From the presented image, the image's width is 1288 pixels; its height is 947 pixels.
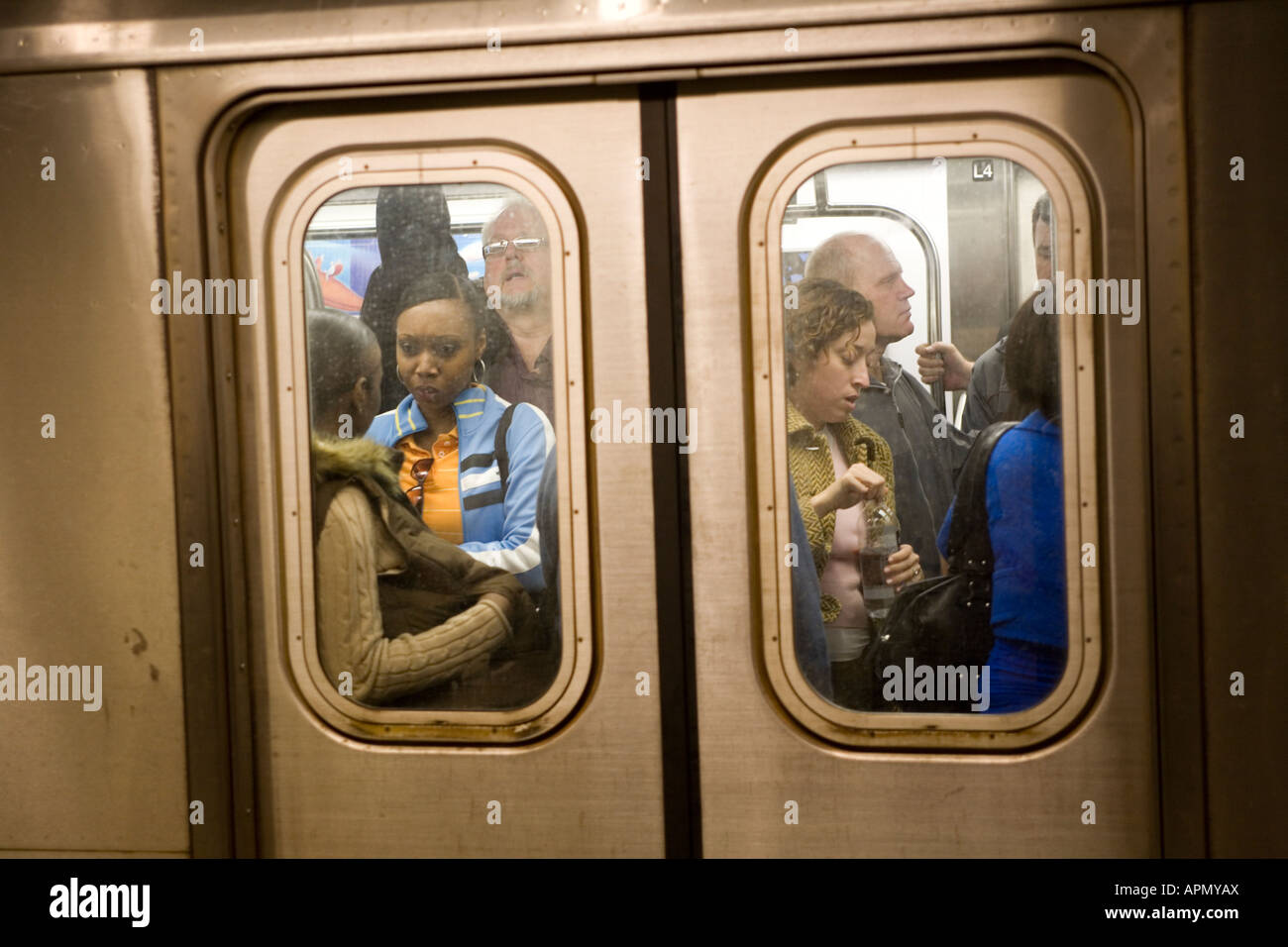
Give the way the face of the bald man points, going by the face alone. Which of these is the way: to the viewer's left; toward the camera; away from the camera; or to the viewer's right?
to the viewer's right

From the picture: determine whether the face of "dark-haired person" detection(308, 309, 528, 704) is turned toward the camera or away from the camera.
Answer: away from the camera

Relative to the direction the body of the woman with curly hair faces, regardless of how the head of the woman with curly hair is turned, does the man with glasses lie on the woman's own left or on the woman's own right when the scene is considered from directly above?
on the woman's own right

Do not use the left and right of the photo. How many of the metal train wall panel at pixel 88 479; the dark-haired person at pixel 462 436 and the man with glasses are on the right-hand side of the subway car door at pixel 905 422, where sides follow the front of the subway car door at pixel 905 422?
3

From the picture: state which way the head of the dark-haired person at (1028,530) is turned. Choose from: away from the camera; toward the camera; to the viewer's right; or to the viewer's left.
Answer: away from the camera

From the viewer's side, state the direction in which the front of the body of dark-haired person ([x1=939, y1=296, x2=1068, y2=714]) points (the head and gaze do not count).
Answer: away from the camera

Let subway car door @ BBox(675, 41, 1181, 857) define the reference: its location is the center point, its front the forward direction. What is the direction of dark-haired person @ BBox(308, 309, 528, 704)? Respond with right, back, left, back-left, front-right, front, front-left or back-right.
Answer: right

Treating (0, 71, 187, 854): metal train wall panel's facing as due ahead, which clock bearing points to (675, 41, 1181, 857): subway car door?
The subway car door is roughly at 10 o'clock from the metal train wall panel.

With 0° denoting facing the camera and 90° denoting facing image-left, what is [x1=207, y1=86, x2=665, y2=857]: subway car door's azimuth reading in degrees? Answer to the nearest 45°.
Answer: approximately 0°

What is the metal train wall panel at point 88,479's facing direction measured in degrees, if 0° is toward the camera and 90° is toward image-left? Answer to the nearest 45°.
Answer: approximately 0°

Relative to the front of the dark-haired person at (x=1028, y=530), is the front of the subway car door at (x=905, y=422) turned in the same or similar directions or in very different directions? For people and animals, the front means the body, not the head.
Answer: very different directions
